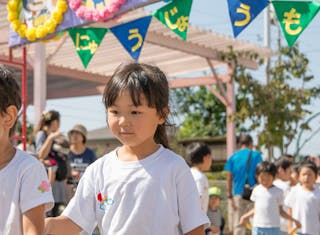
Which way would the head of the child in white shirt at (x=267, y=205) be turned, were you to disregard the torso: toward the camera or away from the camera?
toward the camera

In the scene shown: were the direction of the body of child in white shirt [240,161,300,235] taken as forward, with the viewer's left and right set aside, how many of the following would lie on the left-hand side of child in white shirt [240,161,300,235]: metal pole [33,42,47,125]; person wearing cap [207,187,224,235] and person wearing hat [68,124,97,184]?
0

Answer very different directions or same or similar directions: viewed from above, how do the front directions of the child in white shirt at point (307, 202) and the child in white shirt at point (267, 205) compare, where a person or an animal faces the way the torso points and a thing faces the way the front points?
same or similar directions

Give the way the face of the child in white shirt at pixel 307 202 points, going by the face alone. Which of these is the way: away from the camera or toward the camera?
toward the camera

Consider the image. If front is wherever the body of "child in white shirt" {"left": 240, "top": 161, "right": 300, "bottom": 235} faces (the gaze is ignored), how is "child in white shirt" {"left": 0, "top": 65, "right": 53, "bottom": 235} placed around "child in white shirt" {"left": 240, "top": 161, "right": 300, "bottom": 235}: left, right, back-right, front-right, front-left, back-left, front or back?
front

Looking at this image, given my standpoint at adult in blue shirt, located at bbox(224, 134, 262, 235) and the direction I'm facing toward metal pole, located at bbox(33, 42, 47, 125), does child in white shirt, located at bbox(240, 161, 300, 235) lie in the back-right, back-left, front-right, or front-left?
back-left

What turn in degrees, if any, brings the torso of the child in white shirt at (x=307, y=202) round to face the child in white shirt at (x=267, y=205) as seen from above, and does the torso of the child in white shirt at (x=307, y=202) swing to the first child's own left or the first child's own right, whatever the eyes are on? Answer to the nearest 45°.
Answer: approximately 45° to the first child's own right

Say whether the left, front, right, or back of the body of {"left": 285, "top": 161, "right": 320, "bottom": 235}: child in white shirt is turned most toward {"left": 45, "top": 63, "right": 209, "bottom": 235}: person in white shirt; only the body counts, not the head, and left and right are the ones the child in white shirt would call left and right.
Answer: front

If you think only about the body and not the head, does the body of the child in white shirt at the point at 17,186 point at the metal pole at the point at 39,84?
no

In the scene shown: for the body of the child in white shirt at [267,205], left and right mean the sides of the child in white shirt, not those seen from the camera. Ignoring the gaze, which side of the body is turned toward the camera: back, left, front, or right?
front

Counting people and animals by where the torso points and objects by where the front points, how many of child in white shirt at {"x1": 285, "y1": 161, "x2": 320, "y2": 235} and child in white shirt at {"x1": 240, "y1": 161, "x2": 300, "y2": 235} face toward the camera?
2
